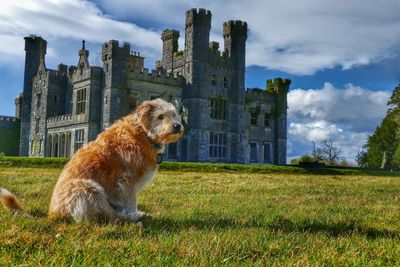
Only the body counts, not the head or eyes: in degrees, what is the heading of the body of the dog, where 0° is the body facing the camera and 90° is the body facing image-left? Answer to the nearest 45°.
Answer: approximately 270°

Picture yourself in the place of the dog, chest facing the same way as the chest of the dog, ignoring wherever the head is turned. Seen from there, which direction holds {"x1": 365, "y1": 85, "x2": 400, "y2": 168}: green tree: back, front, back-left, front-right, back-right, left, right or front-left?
front-left

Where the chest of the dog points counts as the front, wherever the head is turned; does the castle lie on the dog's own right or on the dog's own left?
on the dog's own left
